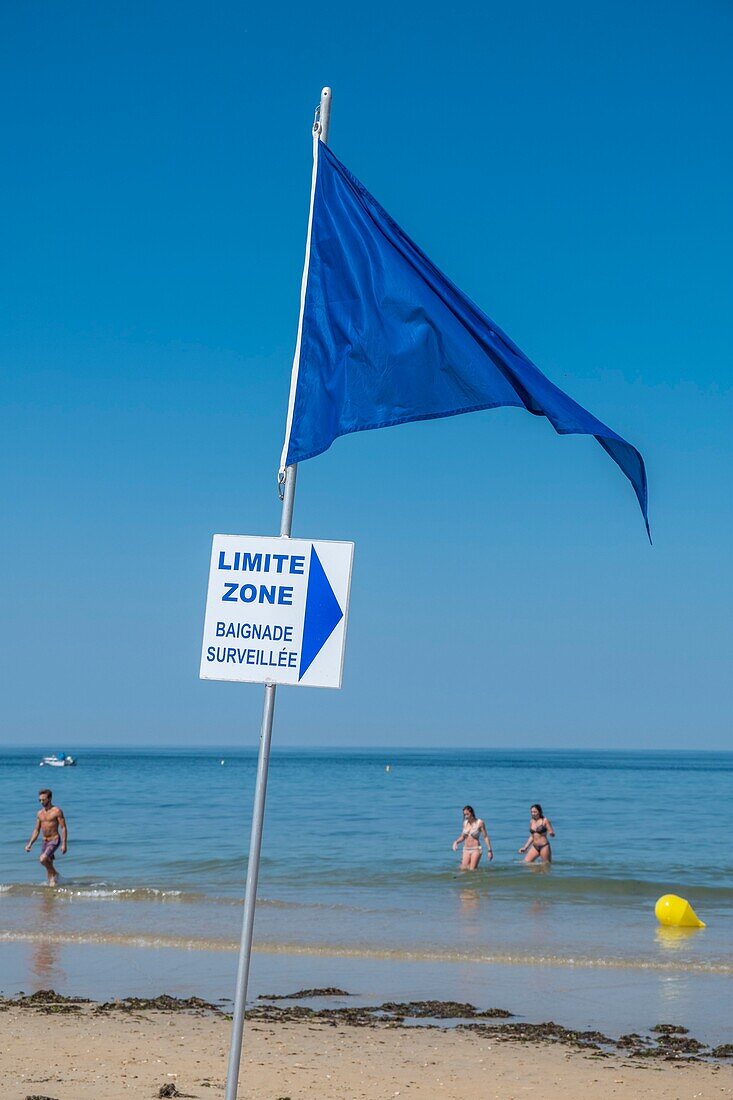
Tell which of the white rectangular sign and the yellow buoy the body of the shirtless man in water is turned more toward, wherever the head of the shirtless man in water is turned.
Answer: the white rectangular sign

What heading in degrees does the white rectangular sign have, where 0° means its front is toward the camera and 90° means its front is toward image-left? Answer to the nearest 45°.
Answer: approximately 0°

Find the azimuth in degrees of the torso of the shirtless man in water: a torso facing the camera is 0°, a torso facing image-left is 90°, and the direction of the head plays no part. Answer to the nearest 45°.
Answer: approximately 45°

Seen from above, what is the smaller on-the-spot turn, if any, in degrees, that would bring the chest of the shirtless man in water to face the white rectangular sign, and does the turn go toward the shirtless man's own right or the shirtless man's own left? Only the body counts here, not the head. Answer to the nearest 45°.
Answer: approximately 45° to the shirtless man's own left

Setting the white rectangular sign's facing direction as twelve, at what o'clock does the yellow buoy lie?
The yellow buoy is roughly at 7 o'clock from the white rectangular sign.

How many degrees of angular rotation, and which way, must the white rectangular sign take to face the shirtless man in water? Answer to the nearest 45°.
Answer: approximately 180°

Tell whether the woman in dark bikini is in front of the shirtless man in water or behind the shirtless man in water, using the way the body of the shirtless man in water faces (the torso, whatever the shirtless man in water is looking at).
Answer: behind

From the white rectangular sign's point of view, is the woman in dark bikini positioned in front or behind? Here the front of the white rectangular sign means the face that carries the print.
behind

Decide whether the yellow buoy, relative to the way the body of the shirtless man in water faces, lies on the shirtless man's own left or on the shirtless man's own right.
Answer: on the shirtless man's own left

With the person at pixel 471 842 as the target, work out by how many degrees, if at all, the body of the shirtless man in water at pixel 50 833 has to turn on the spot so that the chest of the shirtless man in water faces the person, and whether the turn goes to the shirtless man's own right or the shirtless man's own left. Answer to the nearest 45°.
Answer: approximately 135° to the shirtless man's own left

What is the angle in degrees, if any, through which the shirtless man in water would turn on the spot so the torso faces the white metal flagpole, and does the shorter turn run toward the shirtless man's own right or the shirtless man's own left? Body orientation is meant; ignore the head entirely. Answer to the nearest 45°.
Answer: approximately 45° to the shirtless man's own left

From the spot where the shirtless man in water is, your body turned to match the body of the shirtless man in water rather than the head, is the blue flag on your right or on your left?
on your left
